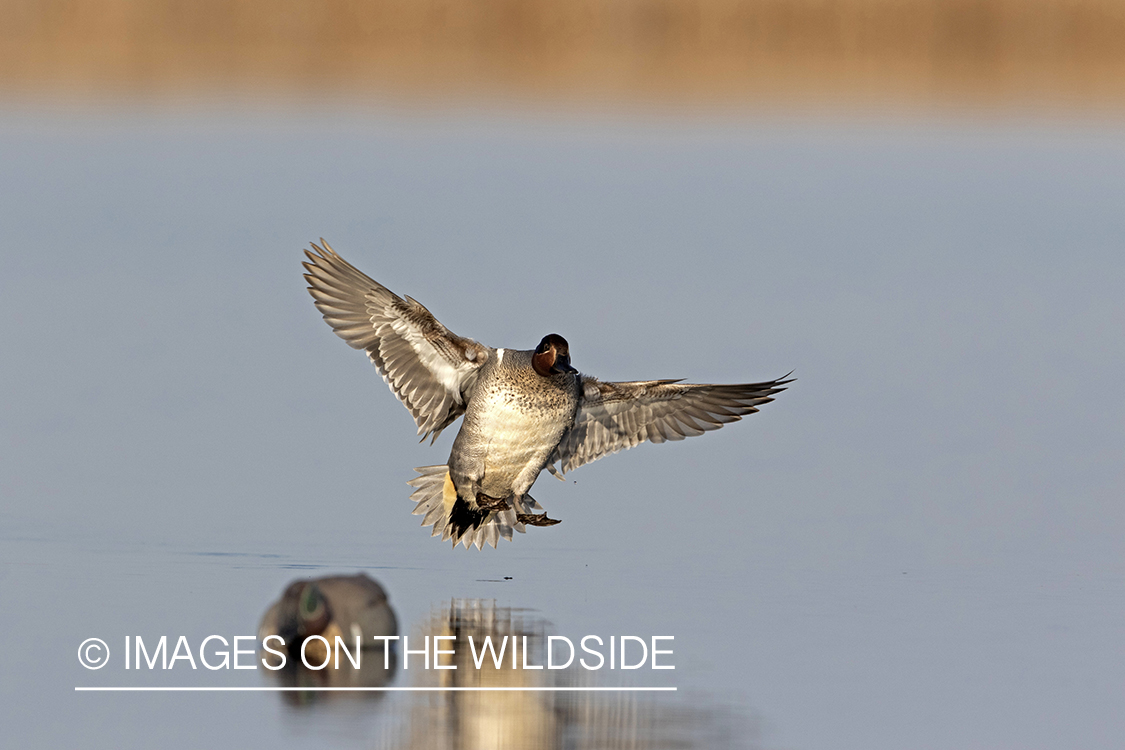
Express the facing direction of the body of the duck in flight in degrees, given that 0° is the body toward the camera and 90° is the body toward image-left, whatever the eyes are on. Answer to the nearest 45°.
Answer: approximately 315°

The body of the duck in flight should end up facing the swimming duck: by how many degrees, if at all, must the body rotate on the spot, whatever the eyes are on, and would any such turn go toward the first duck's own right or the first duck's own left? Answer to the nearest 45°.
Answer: approximately 45° to the first duck's own right
